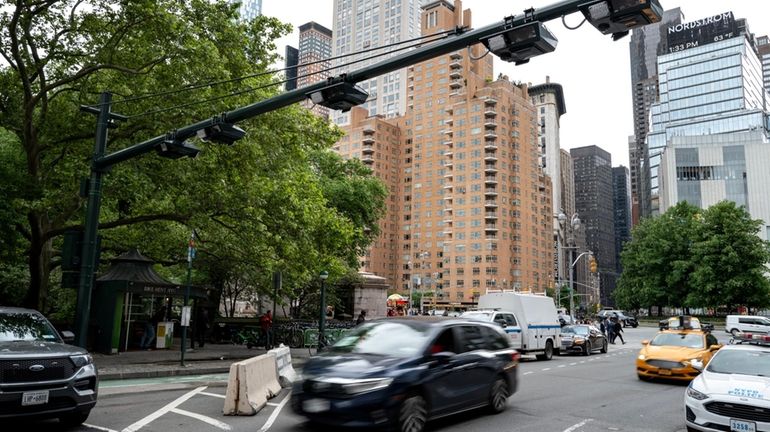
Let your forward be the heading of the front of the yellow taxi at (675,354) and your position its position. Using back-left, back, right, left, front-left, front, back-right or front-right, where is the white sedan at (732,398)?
front-left

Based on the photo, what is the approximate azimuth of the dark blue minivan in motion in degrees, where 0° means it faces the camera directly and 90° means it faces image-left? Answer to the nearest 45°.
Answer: approximately 45°

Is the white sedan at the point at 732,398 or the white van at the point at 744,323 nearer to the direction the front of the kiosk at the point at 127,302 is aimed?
the white sedan

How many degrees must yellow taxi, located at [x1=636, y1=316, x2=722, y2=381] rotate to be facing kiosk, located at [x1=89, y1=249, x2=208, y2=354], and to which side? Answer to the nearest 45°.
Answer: approximately 45° to its right

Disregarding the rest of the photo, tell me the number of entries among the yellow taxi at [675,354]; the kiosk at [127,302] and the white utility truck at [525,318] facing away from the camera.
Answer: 0

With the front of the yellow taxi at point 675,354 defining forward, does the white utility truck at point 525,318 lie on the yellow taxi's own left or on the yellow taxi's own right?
on the yellow taxi's own right

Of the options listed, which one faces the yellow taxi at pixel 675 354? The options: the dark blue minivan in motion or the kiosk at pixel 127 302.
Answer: the kiosk

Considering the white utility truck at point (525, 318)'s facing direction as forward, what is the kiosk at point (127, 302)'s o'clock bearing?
The kiosk is roughly at 1 o'clock from the white utility truck.

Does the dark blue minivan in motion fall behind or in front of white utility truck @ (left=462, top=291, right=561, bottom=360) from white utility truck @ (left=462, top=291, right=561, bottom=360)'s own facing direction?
in front

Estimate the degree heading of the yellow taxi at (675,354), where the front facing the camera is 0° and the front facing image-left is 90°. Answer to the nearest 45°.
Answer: approximately 45°

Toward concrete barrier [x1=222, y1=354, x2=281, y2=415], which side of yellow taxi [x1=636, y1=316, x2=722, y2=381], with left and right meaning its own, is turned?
front

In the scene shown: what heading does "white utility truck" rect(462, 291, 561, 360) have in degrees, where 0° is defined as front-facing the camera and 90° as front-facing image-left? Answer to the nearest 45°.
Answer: approximately 45°

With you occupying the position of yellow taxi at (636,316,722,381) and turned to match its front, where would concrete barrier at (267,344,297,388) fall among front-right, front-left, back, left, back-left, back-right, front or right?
front

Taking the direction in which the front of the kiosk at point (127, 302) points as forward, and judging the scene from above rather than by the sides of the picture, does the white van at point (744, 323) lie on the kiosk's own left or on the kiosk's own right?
on the kiosk's own left

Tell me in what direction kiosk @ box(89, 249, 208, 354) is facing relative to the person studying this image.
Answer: facing the viewer and to the right of the viewer

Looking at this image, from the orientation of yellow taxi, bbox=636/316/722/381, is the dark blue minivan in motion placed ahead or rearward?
ahead

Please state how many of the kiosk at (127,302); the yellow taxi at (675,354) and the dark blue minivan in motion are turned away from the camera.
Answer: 0
